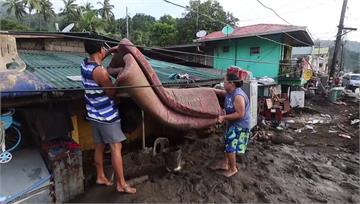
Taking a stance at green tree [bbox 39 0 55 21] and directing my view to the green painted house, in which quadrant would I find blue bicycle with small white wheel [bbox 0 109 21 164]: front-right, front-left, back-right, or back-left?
front-right

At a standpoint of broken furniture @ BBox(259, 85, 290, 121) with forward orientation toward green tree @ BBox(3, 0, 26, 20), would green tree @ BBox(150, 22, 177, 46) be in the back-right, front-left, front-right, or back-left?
front-right

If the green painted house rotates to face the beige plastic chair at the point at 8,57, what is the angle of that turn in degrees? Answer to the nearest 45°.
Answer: approximately 90° to its right

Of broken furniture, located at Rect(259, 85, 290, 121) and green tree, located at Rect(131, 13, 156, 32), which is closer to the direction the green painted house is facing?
the broken furniture

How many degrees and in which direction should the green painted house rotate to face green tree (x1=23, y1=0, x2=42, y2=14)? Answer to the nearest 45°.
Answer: approximately 180°
